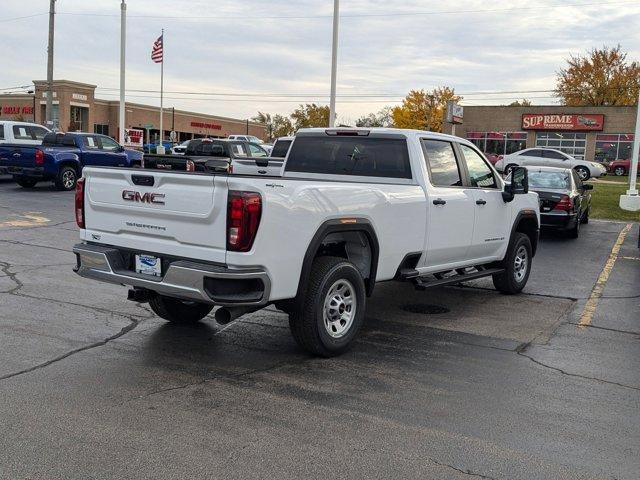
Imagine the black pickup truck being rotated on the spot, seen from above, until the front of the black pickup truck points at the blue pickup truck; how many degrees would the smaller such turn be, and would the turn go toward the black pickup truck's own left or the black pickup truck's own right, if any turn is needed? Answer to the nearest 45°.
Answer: approximately 90° to the black pickup truck's own left

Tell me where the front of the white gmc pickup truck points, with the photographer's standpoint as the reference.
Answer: facing away from the viewer and to the right of the viewer

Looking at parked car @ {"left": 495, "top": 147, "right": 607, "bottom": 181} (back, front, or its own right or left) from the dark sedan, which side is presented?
right

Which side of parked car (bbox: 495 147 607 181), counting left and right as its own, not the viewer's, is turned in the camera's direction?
right

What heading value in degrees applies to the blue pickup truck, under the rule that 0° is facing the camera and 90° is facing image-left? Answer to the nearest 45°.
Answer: approximately 225°

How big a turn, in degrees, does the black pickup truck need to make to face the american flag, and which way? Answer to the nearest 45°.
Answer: approximately 45° to its left

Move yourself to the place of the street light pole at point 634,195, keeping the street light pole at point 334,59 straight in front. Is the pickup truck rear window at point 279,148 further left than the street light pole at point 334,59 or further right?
left

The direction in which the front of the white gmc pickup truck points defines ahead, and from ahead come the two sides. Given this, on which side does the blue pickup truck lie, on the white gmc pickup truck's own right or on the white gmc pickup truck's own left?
on the white gmc pickup truck's own left

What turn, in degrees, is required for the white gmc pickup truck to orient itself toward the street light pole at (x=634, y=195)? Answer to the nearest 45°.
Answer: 0° — it already faces it

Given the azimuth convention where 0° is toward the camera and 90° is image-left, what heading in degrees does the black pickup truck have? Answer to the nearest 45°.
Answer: approximately 225°
